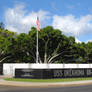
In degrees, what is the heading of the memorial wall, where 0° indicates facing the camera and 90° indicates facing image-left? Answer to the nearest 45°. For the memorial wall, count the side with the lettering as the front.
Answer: approximately 0°
